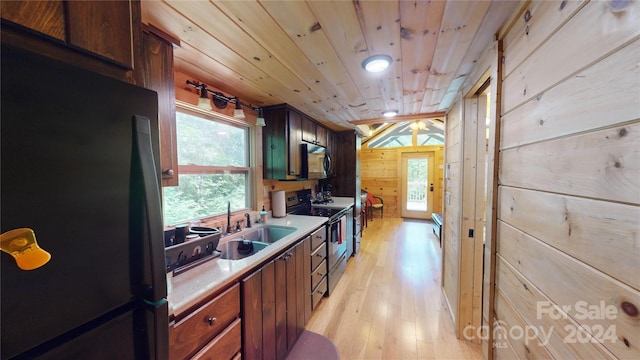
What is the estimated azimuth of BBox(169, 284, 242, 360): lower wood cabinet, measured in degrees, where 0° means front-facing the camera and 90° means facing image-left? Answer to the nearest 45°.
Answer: approximately 315°

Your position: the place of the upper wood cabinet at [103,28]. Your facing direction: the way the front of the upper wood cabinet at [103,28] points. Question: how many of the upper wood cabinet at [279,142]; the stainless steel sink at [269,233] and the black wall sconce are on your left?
3

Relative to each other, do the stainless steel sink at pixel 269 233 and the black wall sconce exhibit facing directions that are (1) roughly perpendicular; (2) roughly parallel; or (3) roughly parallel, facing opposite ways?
roughly parallel

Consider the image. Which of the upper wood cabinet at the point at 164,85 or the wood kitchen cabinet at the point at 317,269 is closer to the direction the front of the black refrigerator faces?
the wood kitchen cabinet

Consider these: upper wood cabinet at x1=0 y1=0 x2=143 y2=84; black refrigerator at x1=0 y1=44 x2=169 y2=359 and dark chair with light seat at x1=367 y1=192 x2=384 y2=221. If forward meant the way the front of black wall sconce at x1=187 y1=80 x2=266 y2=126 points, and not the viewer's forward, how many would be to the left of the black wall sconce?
1

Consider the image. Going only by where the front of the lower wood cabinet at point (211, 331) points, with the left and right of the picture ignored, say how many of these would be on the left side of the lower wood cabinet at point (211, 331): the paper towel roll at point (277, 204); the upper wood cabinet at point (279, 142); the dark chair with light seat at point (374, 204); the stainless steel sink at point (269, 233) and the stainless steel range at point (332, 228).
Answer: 5

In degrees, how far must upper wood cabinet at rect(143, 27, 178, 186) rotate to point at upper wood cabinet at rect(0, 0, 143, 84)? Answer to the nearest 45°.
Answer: approximately 45° to its right

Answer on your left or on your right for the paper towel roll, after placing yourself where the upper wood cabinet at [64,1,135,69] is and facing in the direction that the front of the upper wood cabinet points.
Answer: on your left

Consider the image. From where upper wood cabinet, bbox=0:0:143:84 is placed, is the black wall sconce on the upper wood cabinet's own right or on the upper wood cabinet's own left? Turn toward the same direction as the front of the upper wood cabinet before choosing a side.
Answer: on the upper wood cabinet's own left

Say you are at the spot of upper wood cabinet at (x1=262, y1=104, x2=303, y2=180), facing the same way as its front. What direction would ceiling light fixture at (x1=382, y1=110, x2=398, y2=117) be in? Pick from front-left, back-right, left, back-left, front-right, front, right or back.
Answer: front-left

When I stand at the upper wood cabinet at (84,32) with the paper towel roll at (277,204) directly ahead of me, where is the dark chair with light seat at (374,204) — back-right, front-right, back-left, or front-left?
front-right

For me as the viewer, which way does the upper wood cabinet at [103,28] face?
facing the viewer and to the right of the viewer

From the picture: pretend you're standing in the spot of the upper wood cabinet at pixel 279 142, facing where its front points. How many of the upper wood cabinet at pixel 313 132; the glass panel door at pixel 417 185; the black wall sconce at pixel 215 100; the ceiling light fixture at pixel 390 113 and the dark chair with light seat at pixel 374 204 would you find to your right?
1
